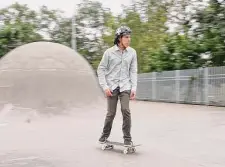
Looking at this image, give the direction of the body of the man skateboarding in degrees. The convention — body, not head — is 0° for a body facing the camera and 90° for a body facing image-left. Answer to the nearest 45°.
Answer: approximately 0°

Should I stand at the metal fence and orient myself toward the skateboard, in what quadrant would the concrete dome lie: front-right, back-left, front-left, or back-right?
front-right

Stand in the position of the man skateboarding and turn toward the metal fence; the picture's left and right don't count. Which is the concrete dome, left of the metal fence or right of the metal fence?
left

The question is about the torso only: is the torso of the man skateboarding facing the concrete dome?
no

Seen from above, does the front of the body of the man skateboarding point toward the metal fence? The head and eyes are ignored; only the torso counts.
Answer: no
